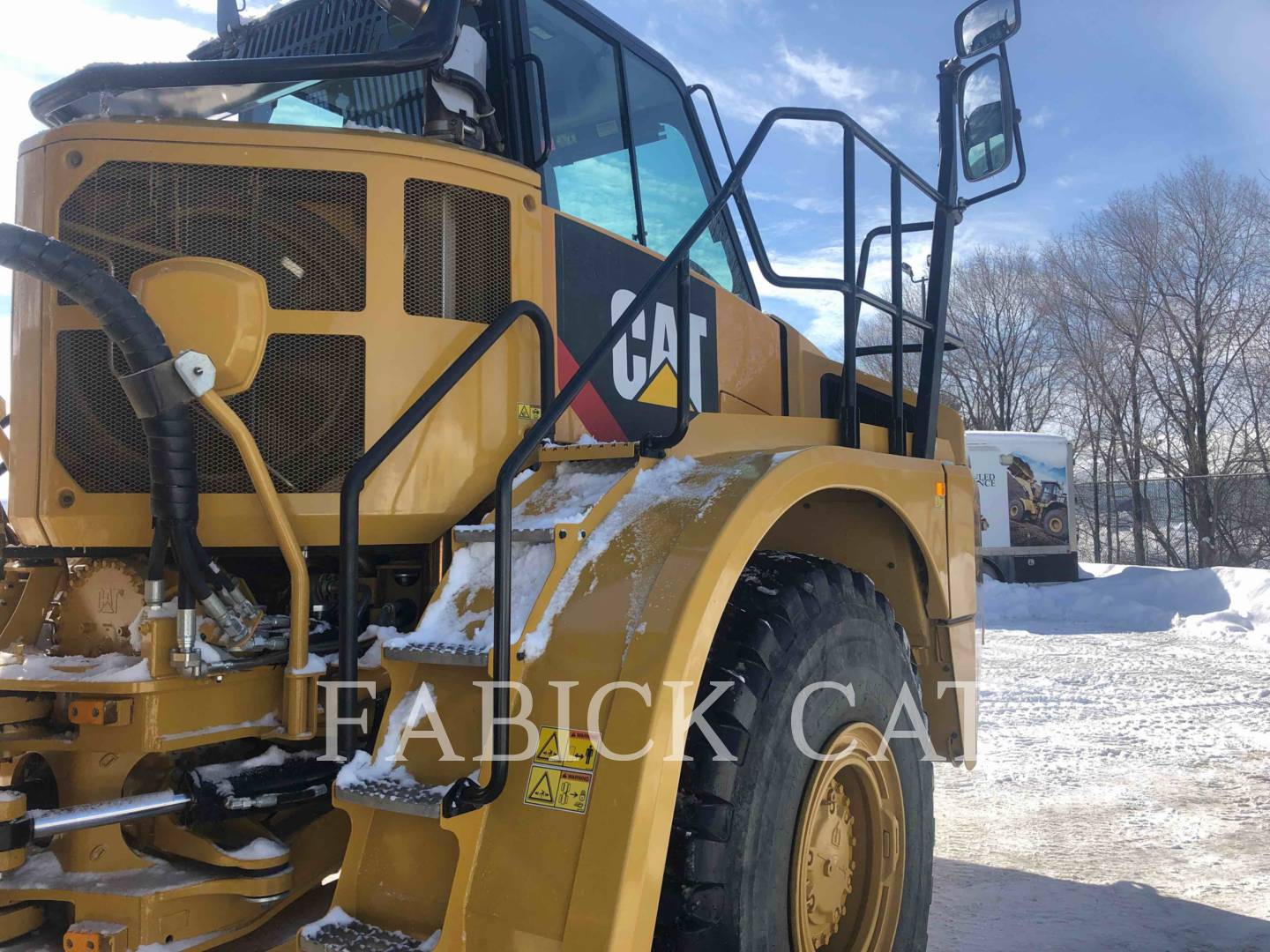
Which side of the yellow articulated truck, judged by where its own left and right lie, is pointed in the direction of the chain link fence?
front
